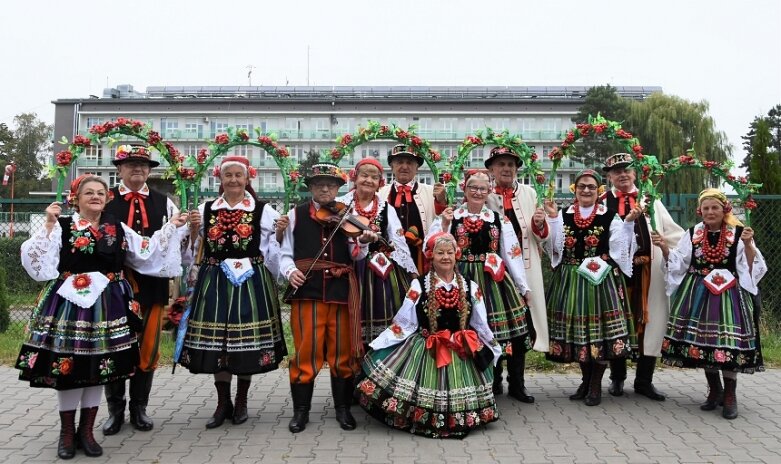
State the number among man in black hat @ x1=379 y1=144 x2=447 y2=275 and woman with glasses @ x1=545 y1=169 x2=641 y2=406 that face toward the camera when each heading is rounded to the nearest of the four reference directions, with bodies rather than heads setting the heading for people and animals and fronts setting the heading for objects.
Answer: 2

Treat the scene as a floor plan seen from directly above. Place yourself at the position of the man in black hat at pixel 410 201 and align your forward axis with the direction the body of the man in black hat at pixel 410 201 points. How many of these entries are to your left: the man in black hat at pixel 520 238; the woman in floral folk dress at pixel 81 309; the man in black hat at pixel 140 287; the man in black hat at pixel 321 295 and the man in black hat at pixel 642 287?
2

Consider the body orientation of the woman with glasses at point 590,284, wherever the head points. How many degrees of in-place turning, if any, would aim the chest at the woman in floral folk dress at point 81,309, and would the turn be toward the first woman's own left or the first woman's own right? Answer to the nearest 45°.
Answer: approximately 45° to the first woman's own right

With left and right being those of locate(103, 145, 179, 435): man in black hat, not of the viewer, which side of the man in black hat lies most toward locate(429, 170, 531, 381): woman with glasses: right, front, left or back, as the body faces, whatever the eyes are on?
left

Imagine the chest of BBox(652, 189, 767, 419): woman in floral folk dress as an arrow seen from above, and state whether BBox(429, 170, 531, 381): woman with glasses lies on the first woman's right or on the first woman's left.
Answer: on the first woman's right

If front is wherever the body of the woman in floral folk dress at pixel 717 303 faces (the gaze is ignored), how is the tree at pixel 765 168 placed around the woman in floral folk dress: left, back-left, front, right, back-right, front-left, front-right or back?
back

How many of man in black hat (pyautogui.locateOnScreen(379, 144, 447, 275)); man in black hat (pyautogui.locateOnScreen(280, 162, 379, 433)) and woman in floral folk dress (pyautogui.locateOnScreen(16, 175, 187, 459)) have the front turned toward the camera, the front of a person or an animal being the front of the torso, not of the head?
3

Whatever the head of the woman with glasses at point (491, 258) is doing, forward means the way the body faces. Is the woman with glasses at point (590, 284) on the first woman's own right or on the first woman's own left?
on the first woman's own left
